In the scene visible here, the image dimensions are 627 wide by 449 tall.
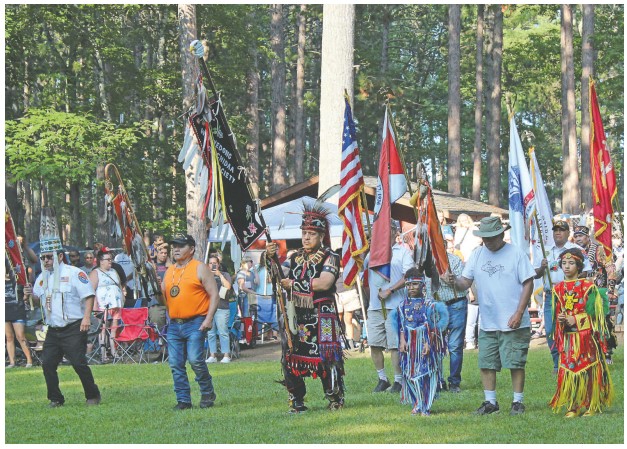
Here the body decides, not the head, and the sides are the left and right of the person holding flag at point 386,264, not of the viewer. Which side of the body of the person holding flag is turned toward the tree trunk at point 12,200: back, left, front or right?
right

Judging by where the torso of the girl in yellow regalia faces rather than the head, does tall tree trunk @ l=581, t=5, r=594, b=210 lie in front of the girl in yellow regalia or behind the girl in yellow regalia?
behind

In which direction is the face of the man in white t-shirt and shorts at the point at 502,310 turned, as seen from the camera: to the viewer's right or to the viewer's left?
to the viewer's left

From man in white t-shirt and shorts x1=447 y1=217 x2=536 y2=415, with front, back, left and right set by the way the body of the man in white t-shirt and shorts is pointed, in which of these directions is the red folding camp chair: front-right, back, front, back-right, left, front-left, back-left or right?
right

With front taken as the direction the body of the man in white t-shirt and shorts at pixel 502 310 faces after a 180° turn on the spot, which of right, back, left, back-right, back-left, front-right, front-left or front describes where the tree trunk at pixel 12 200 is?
left

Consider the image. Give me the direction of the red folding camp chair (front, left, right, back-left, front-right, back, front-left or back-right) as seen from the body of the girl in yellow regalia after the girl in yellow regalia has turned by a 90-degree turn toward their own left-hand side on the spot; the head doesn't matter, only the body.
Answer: back

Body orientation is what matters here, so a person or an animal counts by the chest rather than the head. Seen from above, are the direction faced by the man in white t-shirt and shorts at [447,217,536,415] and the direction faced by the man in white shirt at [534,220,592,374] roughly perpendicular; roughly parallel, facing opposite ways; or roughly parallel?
roughly parallel

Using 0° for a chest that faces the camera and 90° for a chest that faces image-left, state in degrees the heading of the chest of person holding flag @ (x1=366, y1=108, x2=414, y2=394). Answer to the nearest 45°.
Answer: approximately 45°

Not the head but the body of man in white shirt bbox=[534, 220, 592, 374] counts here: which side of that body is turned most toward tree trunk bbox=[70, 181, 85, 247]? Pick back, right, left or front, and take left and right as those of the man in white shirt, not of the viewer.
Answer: right

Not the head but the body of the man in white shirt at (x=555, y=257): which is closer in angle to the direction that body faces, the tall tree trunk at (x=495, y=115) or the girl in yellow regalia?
the girl in yellow regalia

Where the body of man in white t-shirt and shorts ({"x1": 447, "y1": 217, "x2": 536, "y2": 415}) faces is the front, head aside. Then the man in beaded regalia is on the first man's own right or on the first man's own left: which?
on the first man's own right
